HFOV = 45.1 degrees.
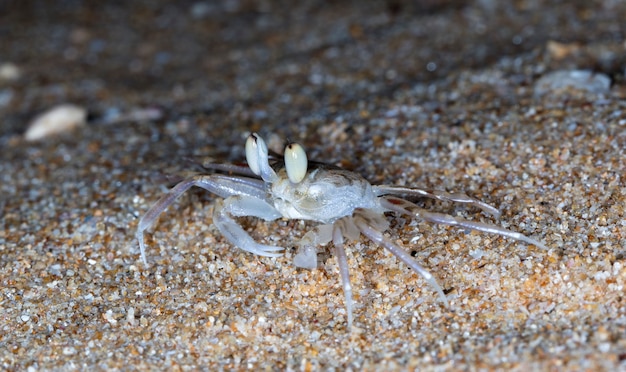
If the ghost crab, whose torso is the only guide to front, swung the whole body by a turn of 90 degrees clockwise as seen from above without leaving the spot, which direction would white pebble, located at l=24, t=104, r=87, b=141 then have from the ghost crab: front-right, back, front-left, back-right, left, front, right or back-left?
front

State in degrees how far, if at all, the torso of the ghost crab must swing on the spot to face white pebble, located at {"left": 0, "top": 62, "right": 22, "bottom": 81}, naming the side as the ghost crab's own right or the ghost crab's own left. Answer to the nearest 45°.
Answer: approximately 90° to the ghost crab's own right

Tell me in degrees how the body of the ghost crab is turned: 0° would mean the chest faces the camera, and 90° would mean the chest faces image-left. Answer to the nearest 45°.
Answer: approximately 45°

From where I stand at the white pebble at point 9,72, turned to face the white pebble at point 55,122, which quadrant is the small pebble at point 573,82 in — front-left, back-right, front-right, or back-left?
front-left

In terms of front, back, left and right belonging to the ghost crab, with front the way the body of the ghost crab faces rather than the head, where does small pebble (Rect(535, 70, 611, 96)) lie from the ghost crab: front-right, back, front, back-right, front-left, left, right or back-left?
back
